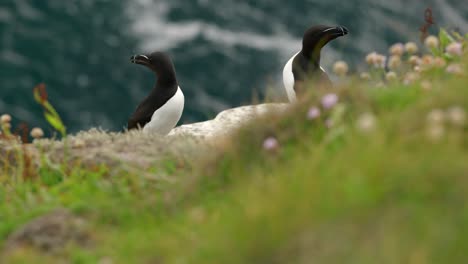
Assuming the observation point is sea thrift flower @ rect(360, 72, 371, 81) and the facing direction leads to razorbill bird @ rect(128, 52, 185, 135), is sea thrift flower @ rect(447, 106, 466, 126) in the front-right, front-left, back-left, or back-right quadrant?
back-left

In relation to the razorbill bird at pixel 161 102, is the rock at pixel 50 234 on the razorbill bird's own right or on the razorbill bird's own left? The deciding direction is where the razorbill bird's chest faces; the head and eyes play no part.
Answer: on the razorbill bird's own right
